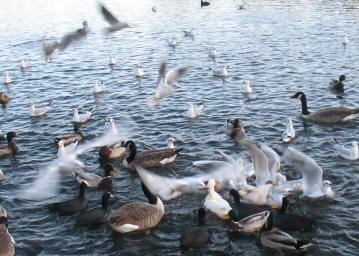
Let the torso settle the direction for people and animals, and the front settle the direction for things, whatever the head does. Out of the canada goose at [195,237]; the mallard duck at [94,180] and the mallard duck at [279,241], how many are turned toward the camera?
0

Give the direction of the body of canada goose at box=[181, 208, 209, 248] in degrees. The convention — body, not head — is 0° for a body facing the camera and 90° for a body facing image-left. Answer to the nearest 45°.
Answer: approximately 225°

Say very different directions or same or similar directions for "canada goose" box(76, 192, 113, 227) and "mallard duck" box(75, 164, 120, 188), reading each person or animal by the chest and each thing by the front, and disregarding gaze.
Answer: same or similar directions

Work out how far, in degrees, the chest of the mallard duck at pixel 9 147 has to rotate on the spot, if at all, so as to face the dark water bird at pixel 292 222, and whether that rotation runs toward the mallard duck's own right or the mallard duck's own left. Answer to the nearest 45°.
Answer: approximately 45° to the mallard duck's own right

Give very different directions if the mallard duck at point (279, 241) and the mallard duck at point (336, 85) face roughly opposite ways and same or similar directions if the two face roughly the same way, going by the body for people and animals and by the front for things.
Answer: very different directions

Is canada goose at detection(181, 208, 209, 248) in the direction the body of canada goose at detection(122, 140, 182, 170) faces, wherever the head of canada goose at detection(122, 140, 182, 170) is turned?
no

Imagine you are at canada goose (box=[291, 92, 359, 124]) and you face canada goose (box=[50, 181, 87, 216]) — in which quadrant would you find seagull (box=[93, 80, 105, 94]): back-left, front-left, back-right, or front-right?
front-right

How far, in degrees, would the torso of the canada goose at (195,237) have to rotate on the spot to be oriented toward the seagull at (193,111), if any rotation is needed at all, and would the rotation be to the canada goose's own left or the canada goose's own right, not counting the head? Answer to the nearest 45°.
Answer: approximately 45° to the canada goose's own left

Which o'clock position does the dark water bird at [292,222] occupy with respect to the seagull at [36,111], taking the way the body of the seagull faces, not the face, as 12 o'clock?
The dark water bird is roughly at 8 o'clock from the seagull.

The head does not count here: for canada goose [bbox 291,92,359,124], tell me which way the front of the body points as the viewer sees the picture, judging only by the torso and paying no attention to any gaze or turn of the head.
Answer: to the viewer's left

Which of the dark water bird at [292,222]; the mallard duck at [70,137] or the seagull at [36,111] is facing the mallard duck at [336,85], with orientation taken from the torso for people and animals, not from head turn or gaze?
the mallard duck at [70,137]

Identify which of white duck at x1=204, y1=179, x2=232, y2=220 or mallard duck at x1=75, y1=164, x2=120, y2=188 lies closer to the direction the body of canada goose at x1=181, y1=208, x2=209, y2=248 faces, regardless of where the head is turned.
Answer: the white duck

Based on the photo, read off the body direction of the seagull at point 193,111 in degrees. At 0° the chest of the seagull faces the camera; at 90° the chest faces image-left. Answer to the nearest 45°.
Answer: approximately 45°
